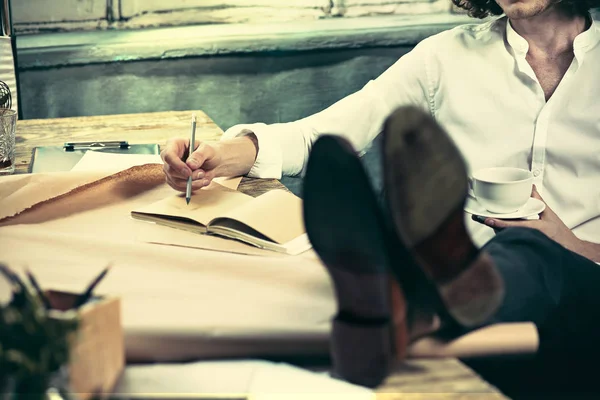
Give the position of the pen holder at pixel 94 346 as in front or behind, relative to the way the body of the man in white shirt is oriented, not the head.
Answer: in front

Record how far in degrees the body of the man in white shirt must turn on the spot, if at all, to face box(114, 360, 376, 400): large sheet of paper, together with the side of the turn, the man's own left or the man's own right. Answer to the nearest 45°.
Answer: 0° — they already face it

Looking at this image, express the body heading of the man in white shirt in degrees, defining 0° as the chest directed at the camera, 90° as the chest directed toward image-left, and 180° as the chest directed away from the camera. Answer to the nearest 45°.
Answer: approximately 0°

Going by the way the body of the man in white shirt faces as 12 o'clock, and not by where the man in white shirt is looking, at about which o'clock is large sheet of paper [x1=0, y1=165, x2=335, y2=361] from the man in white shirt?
The large sheet of paper is roughly at 1 o'clock from the man in white shirt.

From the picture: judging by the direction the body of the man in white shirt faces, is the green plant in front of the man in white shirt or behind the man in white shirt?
in front

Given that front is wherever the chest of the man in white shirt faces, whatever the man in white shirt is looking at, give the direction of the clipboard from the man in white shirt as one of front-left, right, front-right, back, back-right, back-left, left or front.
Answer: right

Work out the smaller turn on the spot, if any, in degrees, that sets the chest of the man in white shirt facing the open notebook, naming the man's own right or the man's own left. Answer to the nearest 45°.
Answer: approximately 45° to the man's own right
